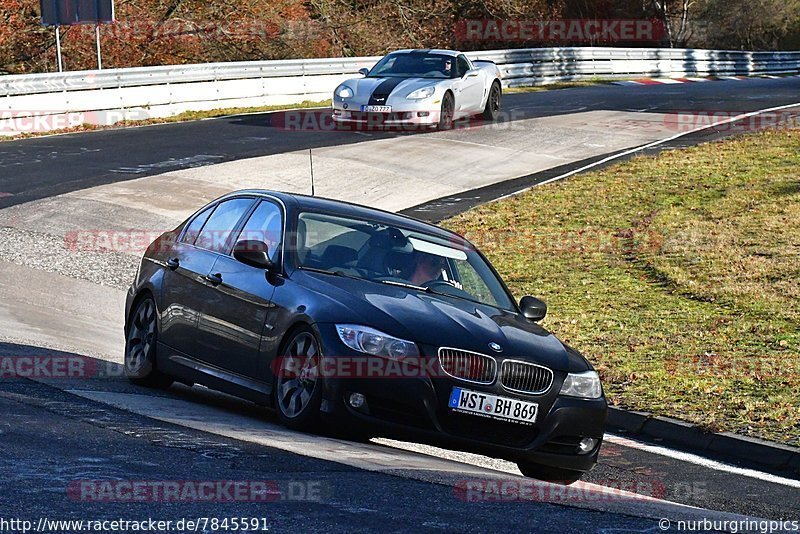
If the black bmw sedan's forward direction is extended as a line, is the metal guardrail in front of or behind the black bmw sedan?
behind

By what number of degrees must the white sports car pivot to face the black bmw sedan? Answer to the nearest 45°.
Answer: approximately 45° to its left

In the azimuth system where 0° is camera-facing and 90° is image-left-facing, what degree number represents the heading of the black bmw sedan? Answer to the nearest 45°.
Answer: approximately 315°

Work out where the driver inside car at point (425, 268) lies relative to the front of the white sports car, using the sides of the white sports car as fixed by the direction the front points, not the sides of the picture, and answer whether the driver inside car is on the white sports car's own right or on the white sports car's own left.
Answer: on the white sports car's own left

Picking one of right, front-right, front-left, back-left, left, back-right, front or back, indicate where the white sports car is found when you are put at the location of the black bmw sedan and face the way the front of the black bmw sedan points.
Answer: back-left

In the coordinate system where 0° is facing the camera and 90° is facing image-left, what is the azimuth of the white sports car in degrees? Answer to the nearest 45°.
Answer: approximately 45°

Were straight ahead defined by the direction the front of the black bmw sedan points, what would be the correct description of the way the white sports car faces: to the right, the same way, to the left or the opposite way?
to the right
